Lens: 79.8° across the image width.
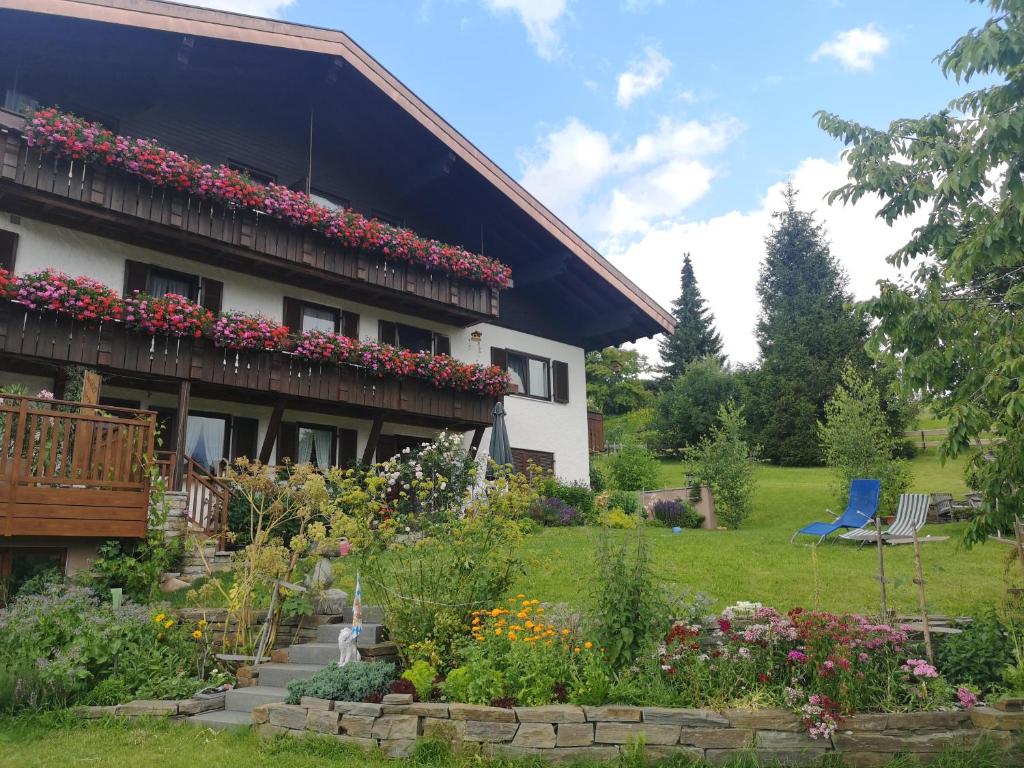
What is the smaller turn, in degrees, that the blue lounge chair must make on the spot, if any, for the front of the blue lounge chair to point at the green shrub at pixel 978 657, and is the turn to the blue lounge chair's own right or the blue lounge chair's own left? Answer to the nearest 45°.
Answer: approximately 45° to the blue lounge chair's own left

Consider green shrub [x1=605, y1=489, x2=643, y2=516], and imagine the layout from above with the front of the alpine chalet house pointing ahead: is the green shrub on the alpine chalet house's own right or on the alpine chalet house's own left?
on the alpine chalet house's own left

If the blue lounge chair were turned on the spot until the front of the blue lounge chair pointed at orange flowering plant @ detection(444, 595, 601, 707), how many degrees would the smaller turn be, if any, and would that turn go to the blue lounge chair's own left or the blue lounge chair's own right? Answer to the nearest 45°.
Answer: approximately 45° to the blue lounge chair's own left

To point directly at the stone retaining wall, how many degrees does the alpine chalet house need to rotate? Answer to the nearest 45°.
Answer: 0° — it already faces it

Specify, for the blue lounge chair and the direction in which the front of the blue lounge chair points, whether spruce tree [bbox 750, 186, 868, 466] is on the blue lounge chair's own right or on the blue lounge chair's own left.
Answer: on the blue lounge chair's own right

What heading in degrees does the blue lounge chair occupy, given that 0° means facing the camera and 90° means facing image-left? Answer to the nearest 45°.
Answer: approximately 45°
